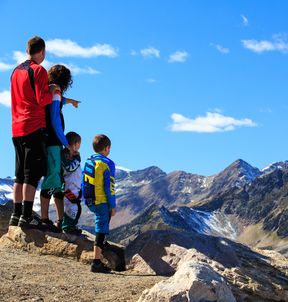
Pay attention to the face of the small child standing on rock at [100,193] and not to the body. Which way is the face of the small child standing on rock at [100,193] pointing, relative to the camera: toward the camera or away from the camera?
away from the camera

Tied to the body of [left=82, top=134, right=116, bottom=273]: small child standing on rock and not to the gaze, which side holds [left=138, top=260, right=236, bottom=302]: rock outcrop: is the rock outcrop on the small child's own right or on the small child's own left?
on the small child's own right

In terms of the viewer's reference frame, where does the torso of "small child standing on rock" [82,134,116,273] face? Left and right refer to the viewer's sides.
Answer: facing away from the viewer and to the right of the viewer

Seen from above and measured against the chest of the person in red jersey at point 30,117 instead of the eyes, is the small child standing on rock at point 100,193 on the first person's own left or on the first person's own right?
on the first person's own right

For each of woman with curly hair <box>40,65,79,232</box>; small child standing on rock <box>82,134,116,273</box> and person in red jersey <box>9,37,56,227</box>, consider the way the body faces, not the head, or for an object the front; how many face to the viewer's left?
0

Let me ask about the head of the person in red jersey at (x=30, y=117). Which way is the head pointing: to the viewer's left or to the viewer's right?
to the viewer's right

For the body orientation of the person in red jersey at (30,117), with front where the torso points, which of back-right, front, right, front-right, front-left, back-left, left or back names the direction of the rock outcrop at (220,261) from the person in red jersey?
front-right

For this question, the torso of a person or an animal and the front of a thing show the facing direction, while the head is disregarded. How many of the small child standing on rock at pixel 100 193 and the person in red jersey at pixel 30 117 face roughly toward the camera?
0

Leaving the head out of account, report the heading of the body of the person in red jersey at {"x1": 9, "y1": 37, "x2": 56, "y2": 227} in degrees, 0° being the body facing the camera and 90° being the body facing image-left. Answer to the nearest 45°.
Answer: approximately 225°

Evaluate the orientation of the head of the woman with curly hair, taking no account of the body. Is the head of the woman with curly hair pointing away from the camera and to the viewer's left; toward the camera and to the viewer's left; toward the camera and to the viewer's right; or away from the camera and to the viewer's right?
away from the camera and to the viewer's right

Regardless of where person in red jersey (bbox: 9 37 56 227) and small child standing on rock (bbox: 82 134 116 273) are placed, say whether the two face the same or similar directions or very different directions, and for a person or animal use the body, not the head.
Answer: same or similar directions
